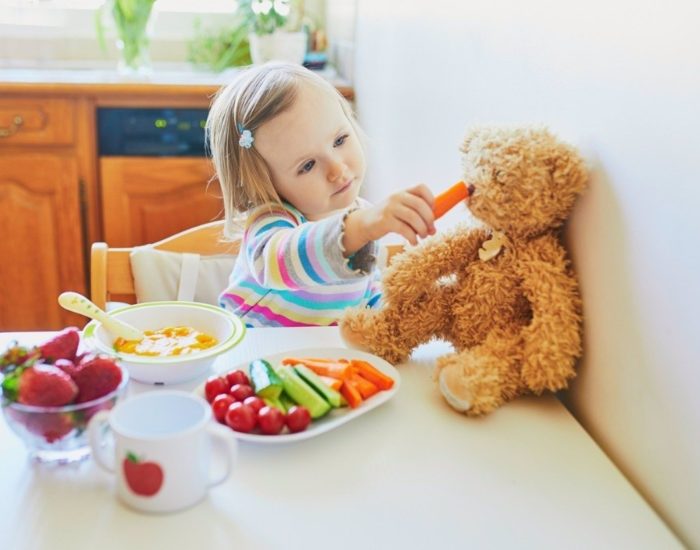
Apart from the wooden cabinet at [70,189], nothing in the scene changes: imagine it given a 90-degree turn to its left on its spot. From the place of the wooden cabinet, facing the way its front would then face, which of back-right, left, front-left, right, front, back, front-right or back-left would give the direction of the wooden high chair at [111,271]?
right

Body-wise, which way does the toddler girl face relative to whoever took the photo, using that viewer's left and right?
facing the viewer and to the right of the viewer

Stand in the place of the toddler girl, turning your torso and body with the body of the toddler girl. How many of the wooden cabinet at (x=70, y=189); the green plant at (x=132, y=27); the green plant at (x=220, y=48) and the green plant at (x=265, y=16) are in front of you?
0

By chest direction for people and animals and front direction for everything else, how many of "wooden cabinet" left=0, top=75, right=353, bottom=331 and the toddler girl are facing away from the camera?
0

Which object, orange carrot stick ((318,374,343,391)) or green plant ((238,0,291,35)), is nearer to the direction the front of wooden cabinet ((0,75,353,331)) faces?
the orange carrot stick

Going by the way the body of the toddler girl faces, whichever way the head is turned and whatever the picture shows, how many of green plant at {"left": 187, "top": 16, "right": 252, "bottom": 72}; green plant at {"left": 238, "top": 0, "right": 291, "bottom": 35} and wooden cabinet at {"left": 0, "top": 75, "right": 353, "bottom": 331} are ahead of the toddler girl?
0

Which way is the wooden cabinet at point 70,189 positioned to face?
toward the camera

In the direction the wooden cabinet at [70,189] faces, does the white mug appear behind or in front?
in front

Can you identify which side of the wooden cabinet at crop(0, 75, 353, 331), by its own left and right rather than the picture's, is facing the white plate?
front

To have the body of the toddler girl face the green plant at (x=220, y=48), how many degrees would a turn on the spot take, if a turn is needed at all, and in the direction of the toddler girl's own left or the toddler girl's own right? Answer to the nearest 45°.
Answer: approximately 135° to the toddler girl's own left

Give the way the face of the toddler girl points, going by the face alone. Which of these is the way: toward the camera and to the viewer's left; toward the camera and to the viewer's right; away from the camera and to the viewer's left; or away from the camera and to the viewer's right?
toward the camera and to the viewer's right

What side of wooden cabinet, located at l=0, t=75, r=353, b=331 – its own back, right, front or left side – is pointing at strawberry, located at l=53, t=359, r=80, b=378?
front
